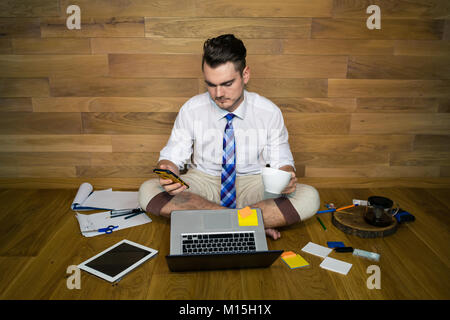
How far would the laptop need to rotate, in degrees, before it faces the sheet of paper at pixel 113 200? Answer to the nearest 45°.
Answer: approximately 45° to its left

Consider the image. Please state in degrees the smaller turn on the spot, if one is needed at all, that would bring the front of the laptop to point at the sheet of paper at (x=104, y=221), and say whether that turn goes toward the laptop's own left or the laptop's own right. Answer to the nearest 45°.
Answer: approximately 45° to the laptop's own left

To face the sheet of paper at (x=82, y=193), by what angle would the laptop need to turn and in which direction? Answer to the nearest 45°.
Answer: approximately 45° to its left

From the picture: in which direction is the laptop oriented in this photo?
away from the camera
